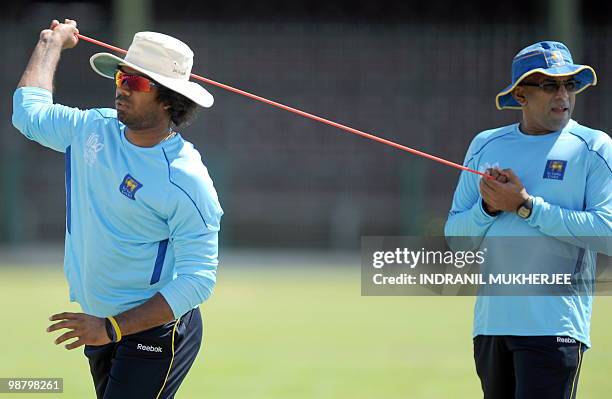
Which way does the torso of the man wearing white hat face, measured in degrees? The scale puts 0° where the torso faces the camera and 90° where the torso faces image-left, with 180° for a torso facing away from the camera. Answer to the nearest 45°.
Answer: approximately 45°

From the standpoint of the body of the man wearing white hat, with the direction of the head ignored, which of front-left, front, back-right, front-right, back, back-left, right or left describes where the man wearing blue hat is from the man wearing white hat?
back-left
